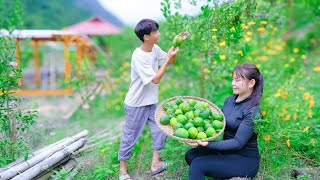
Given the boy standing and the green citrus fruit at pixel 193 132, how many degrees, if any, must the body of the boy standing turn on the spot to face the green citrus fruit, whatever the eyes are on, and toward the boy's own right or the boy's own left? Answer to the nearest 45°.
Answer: approximately 45° to the boy's own right

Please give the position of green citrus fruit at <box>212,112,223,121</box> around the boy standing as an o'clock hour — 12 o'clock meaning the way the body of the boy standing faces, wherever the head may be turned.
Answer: The green citrus fruit is roughly at 1 o'clock from the boy standing.

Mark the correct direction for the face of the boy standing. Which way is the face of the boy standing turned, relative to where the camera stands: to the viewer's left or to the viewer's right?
to the viewer's right

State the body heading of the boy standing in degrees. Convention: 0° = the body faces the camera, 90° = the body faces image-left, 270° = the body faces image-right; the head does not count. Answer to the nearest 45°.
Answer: approximately 270°

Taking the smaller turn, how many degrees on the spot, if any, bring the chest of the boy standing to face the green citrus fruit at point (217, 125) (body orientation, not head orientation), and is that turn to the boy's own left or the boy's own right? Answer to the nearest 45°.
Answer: approximately 45° to the boy's own right

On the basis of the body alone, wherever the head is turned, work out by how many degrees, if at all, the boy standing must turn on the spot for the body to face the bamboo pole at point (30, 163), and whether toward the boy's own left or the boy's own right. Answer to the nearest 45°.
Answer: approximately 180°

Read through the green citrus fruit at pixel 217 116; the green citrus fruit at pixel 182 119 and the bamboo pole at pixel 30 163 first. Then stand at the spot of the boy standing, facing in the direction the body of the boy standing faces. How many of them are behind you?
1

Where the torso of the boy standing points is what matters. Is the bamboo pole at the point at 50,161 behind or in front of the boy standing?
behind
